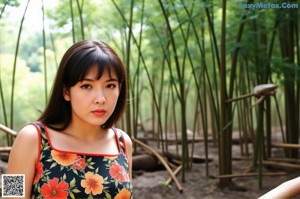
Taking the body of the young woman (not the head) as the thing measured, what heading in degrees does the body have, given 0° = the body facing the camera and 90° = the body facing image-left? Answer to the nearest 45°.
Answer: approximately 315°
